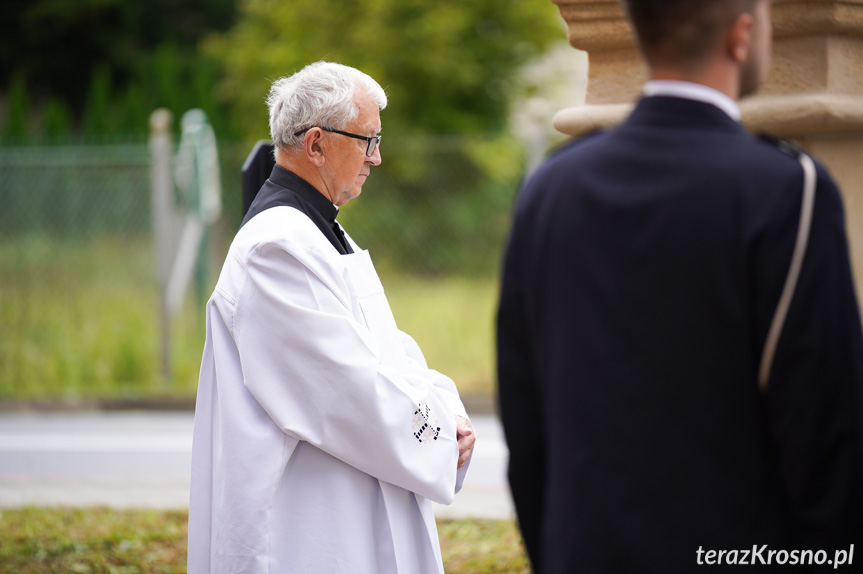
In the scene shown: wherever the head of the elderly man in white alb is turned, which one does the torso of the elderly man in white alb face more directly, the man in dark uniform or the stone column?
the stone column

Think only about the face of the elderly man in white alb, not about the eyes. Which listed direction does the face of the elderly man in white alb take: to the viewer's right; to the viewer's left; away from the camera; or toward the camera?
to the viewer's right

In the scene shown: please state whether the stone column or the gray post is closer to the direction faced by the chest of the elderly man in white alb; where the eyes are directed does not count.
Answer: the stone column

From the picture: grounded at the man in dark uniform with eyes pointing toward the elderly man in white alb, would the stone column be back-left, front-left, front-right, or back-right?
front-right

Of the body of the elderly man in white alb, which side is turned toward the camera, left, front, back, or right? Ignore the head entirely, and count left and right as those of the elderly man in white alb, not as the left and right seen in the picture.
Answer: right

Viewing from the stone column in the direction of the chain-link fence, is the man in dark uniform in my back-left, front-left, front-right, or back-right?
back-left

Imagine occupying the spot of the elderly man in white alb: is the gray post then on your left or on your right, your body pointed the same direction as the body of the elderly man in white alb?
on your left

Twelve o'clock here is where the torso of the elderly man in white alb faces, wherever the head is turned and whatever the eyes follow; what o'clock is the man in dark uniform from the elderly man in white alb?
The man in dark uniform is roughly at 2 o'clock from the elderly man in white alb.

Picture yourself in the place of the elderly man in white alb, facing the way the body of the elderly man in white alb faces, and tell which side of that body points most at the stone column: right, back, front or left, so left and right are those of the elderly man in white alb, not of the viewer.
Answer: front

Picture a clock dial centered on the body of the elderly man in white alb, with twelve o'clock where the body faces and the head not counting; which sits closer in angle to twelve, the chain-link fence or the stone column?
the stone column
